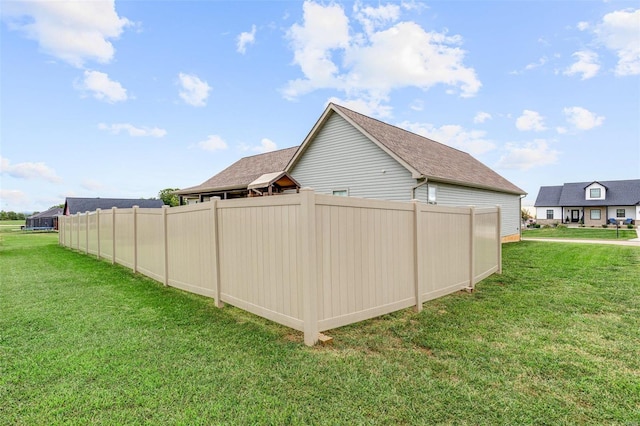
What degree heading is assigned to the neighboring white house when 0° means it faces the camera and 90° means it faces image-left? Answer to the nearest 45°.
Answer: approximately 0°

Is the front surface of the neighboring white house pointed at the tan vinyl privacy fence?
yes
